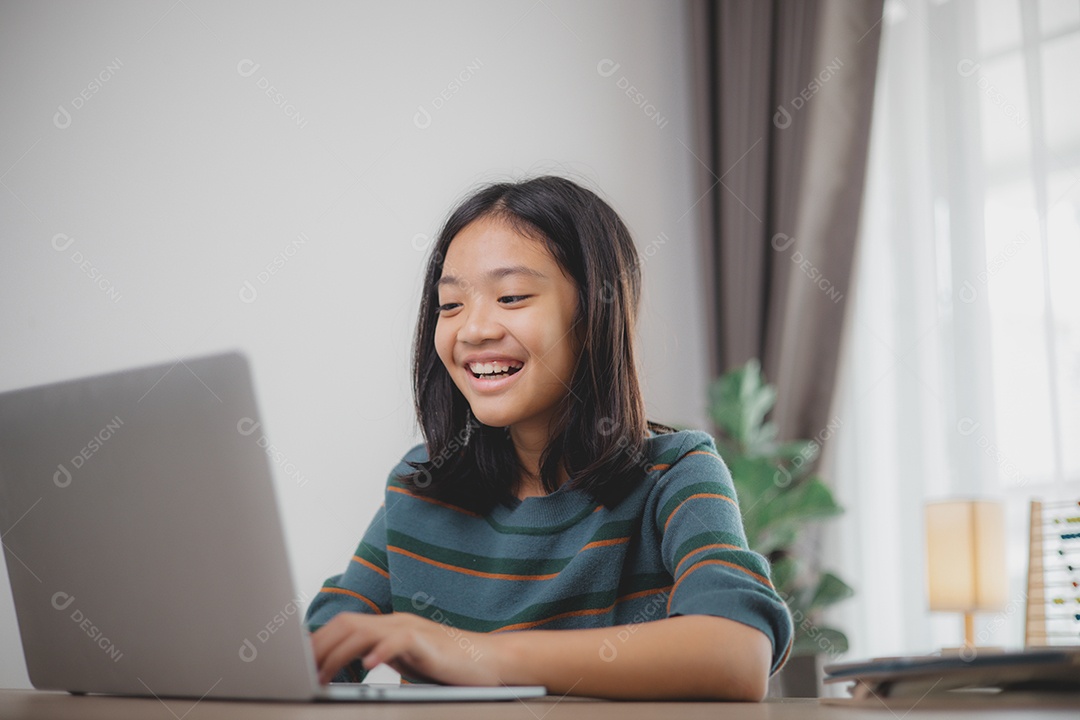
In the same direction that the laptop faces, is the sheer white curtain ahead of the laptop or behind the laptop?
ahead

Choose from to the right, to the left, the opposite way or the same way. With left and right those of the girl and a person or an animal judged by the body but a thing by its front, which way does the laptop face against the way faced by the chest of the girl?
the opposite way

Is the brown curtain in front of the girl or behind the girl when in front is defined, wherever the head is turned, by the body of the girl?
behind

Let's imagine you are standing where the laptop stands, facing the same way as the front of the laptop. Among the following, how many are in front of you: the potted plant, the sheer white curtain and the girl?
3

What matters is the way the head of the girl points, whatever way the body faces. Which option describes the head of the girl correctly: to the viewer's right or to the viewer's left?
to the viewer's left

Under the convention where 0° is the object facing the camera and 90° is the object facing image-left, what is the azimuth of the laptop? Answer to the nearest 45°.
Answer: approximately 225°

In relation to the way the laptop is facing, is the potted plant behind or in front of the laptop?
in front

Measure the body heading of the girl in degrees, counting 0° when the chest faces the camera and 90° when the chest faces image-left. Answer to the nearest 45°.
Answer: approximately 45°

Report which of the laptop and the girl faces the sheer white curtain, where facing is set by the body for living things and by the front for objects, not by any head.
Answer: the laptop
